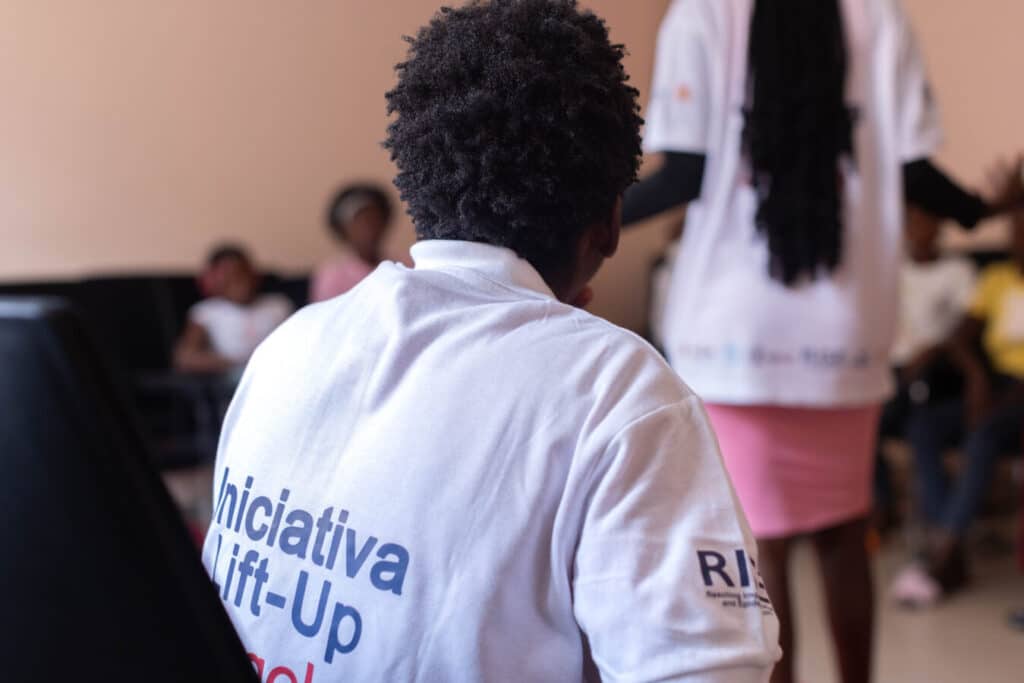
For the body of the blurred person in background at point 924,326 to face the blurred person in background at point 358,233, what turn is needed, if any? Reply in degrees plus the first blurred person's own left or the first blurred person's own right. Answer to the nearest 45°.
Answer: approximately 45° to the first blurred person's own right

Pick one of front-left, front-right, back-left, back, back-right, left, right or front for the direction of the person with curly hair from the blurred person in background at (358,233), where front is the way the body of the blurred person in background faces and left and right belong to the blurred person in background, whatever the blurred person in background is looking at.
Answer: front-right

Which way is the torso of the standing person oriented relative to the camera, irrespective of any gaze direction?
away from the camera

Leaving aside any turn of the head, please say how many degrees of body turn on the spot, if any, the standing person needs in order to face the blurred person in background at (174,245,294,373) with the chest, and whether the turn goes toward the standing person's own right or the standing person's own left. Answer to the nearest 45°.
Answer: approximately 45° to the standing person's own left

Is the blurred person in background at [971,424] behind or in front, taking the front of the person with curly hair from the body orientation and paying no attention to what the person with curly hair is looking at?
in front

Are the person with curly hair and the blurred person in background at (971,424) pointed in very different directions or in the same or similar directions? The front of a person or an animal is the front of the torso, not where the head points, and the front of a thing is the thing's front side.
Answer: very different directions

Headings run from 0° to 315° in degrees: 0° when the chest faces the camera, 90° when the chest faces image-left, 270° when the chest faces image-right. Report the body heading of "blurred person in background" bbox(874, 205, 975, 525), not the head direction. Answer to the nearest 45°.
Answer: approximately 45°

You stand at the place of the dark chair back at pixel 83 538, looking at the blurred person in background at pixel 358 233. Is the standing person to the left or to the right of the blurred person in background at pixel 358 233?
right
